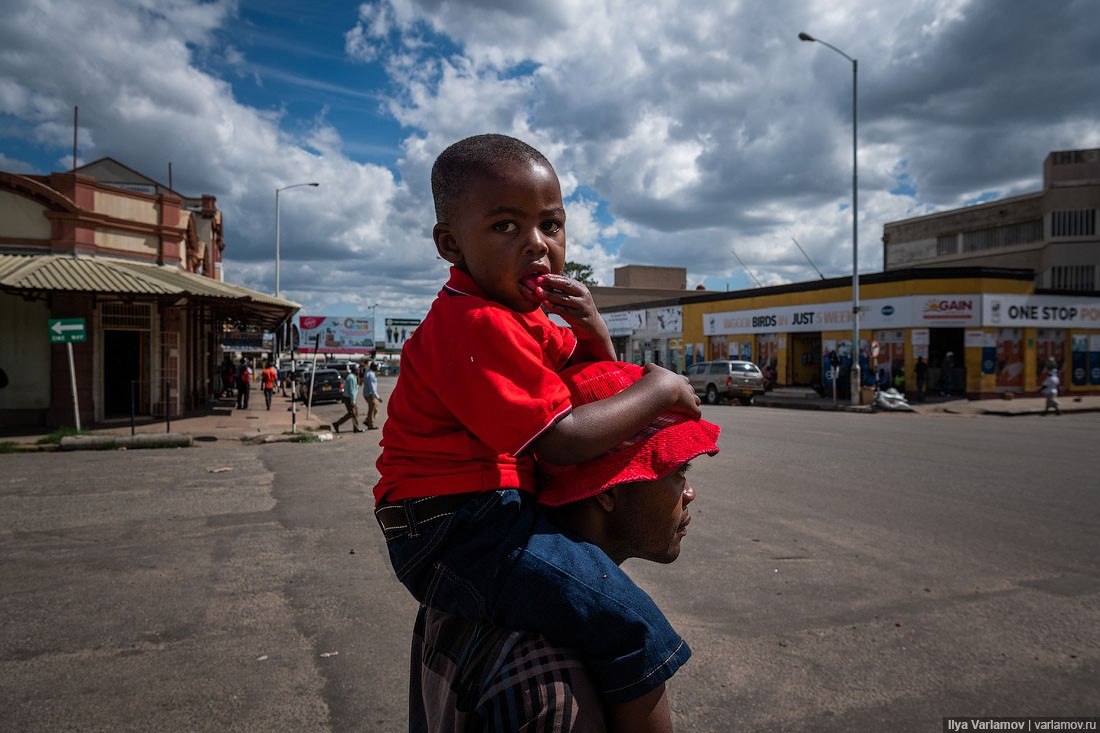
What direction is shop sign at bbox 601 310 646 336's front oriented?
toward the camera

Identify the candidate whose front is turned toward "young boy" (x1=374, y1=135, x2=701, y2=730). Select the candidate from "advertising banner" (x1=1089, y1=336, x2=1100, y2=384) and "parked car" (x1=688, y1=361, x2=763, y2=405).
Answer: the advertising banner

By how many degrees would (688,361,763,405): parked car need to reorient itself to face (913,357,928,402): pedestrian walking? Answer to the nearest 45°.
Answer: approximately 135° to its right

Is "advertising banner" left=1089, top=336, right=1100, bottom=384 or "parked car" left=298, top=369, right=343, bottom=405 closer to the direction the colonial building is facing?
the advertising banner

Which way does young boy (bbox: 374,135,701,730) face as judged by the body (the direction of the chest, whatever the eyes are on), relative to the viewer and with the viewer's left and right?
facing to the right of the viewer

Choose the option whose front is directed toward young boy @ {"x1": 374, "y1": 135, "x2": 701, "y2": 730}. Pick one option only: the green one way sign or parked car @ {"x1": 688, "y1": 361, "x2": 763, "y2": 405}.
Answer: the green one way sign

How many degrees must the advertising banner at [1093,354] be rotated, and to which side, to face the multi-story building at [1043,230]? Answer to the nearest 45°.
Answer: approximately 180°

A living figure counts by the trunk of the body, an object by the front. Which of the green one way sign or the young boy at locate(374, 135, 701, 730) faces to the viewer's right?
the young boy

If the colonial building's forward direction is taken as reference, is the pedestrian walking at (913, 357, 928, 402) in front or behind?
in front

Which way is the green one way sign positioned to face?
toward the camera

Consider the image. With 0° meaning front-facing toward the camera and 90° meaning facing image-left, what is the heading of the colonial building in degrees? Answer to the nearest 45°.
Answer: approximately 315°

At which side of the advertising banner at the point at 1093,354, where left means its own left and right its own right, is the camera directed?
front

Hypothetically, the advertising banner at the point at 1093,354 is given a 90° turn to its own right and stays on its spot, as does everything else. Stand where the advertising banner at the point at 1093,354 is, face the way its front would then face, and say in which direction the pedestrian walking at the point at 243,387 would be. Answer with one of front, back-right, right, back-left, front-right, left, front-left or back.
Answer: front-left

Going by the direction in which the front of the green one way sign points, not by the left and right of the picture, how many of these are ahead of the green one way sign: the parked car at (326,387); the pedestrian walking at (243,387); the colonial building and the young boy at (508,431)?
1

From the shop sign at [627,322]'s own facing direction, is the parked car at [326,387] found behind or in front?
in front

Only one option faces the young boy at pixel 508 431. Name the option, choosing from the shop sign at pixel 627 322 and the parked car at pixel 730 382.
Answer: the shop sign

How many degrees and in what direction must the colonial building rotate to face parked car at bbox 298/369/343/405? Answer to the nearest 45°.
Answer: approximately 90° to its left

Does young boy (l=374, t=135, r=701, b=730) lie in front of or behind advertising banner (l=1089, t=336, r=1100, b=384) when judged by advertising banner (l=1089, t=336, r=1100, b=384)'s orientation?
in front

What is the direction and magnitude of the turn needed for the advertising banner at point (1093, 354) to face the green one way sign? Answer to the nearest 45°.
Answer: approximately 45° to its right

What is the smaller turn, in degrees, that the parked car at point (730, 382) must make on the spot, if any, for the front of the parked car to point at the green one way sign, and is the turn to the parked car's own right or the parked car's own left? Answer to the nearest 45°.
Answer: approximately 90° to the parked car's own left
